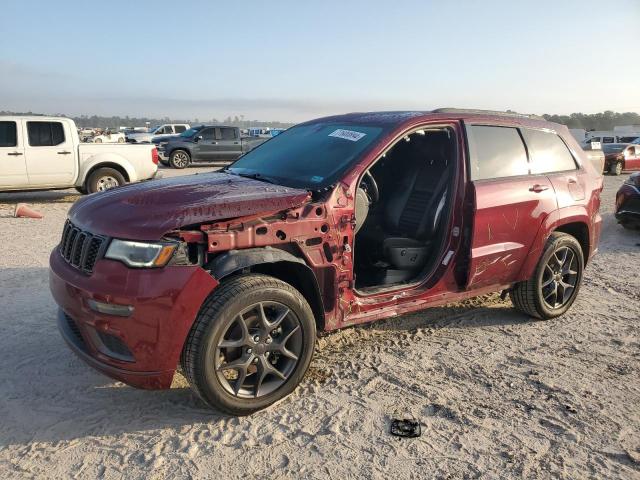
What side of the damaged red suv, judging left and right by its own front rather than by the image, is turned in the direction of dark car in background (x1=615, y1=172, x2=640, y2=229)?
back

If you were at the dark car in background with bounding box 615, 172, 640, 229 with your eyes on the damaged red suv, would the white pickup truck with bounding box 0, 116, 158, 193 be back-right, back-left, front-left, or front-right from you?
front-right

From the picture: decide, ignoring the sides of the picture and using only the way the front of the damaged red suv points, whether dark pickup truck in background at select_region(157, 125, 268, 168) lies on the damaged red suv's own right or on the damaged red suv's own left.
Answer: on the damaged red suv's own right

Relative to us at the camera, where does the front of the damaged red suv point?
facing the viewer and to the left of the viewer

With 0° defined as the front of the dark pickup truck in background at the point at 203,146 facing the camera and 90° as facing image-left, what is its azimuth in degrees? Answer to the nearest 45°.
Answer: approximately 90°
